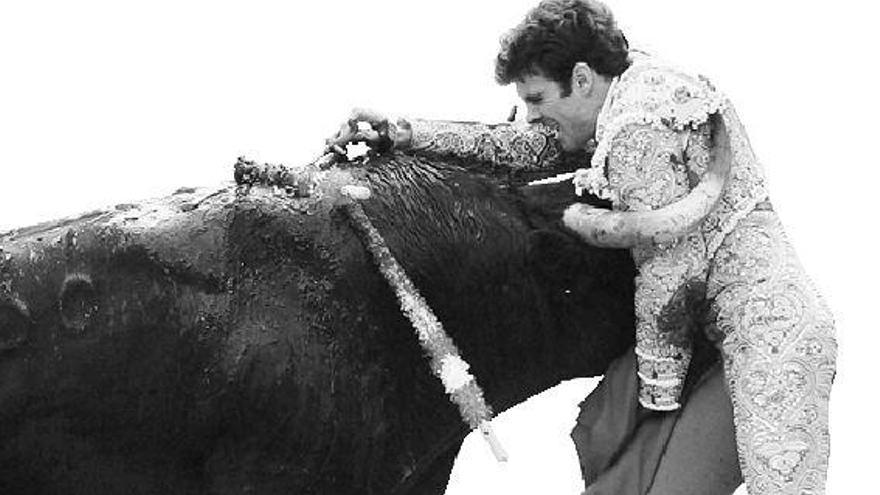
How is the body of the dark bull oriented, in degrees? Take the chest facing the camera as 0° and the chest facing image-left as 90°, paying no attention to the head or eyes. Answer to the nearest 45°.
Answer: approximately 270°

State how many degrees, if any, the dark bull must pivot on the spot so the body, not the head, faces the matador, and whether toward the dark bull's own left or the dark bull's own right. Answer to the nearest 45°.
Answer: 0° — it already faces them
